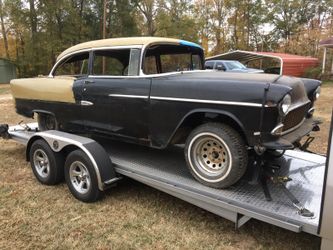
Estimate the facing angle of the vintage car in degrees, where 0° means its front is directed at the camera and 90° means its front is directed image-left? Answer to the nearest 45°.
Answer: approximately 315°
